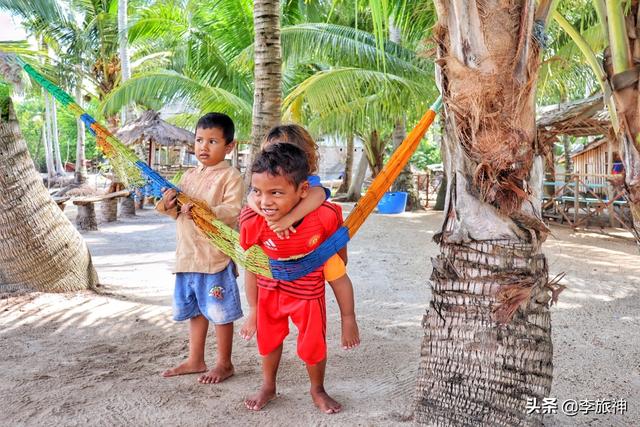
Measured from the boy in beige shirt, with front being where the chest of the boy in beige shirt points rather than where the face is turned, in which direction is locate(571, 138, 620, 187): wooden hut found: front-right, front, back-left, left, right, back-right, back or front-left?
back

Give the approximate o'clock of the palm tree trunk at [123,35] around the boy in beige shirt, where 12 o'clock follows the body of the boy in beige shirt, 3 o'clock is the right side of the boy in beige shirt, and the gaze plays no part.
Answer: The palm tree trunk is roughly at 4 o'clock from the boy in beige shirt.

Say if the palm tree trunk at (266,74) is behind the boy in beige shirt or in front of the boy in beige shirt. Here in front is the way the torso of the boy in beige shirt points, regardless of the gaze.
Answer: behind

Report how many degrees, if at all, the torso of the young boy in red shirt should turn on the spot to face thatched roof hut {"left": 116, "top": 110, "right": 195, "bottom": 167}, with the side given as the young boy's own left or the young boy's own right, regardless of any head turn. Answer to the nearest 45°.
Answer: approximately 180°

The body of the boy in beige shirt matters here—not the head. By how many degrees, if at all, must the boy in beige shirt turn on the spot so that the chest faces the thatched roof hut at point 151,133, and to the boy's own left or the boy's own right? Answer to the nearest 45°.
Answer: approximately 135° to the boy's own right

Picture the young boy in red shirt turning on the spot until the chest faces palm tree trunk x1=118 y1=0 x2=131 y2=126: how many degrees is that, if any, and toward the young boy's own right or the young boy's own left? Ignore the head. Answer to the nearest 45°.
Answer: approximately 180°

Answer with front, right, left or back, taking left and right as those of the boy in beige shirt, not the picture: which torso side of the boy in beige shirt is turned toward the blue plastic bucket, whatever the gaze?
back

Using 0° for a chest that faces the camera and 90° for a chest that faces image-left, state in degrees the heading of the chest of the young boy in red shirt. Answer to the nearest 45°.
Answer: approximately 0°

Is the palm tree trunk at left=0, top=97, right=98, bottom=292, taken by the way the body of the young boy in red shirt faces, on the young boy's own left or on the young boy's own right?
on the young boy's own right

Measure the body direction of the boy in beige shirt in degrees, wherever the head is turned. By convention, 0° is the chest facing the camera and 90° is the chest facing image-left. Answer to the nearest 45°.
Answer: approximately 45°

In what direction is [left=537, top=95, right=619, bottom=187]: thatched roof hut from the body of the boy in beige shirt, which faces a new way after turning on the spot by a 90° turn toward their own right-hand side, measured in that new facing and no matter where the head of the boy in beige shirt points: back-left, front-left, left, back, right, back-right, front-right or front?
right

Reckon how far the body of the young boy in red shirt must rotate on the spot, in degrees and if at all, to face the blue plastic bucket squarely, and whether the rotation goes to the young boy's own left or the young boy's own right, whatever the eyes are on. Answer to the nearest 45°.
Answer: approximately 180°
